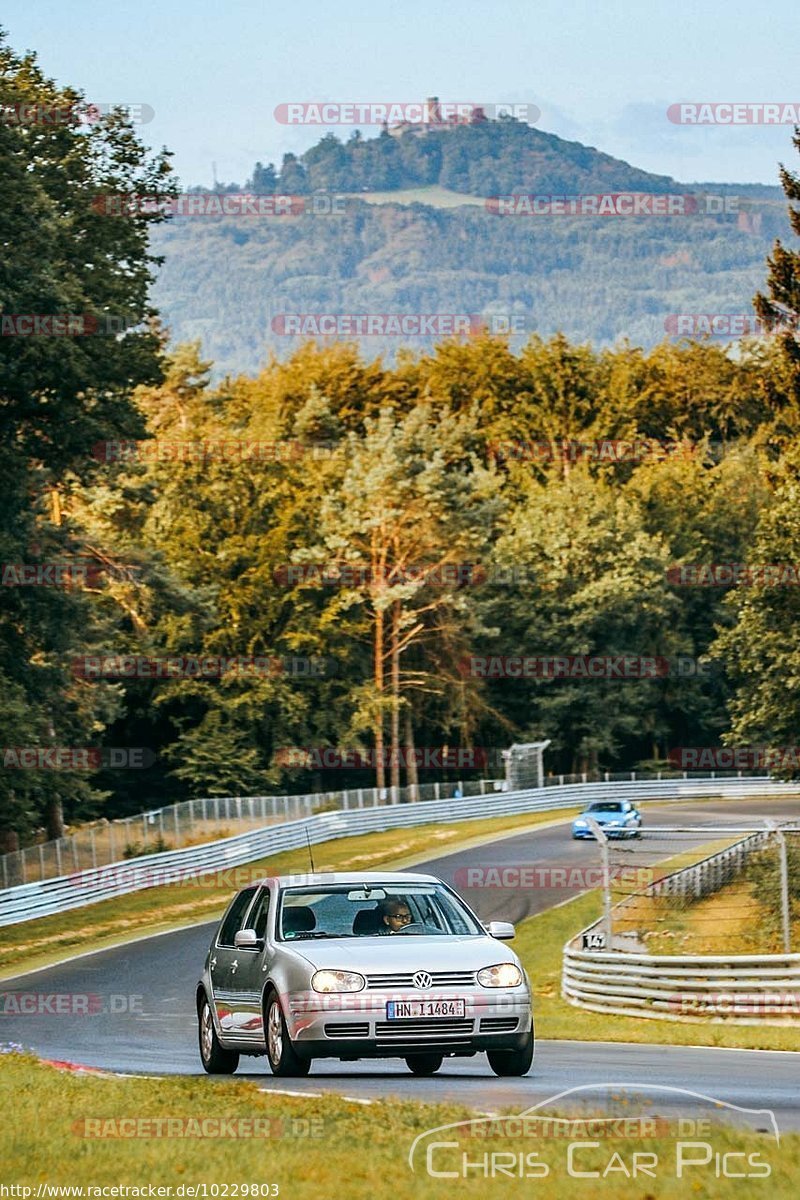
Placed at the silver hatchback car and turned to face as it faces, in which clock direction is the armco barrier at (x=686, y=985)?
The armco barrier is roughly at 8 o'clock from the silver hatchback car.

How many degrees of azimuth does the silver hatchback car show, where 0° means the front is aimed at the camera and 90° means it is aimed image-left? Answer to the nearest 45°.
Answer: approximately 315°
